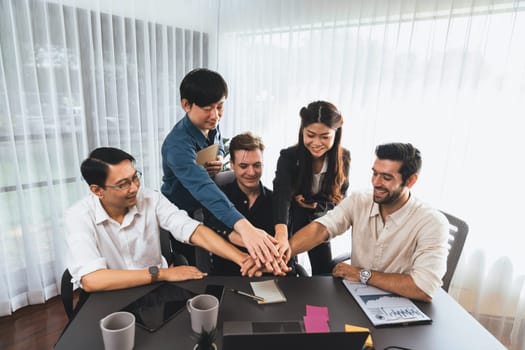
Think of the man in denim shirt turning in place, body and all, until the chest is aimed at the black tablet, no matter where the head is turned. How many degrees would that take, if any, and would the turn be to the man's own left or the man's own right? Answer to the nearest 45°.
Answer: approximately 45° to the man's own right

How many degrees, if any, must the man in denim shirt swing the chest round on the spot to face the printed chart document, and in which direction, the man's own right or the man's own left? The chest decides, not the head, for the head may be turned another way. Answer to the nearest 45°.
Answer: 0° — they already face it

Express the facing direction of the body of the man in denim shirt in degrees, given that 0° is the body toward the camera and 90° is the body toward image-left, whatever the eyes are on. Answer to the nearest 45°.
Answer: approximately 315°

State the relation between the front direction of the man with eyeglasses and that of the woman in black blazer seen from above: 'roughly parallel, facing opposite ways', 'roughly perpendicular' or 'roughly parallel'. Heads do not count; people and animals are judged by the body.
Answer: roughly perpendicular

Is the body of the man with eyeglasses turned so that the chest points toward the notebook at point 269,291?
yes

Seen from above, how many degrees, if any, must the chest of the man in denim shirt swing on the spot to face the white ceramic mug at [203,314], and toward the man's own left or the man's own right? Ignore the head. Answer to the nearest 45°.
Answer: approximately 45° to the man's own right

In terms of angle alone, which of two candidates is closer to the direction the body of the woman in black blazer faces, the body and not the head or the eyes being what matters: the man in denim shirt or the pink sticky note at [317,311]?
the pink sticky note

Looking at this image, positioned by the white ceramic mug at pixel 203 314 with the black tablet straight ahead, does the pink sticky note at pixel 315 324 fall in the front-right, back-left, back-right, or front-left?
back-right
